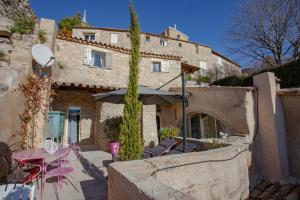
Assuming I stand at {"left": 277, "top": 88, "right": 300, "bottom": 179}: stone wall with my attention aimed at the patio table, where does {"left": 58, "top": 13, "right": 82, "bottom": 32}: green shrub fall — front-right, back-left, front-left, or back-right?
front-right

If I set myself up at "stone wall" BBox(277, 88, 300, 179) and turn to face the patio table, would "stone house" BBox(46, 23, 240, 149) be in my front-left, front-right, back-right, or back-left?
front-right

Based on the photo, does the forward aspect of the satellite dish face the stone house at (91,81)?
no

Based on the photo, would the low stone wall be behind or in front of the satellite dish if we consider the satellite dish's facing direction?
in front

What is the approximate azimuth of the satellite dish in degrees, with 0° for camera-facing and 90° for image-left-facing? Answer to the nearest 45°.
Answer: approximately 315°

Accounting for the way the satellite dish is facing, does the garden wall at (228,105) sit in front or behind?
in front

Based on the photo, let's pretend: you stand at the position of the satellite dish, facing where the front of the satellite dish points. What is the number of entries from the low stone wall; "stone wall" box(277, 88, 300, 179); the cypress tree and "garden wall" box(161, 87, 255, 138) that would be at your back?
0

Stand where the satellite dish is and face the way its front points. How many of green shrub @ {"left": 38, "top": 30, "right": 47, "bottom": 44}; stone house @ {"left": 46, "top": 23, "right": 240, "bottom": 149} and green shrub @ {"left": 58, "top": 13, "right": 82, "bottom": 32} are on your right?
0

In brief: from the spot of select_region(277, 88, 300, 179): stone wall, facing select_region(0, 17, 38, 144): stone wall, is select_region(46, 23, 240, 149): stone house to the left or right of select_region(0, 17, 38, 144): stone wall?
right
